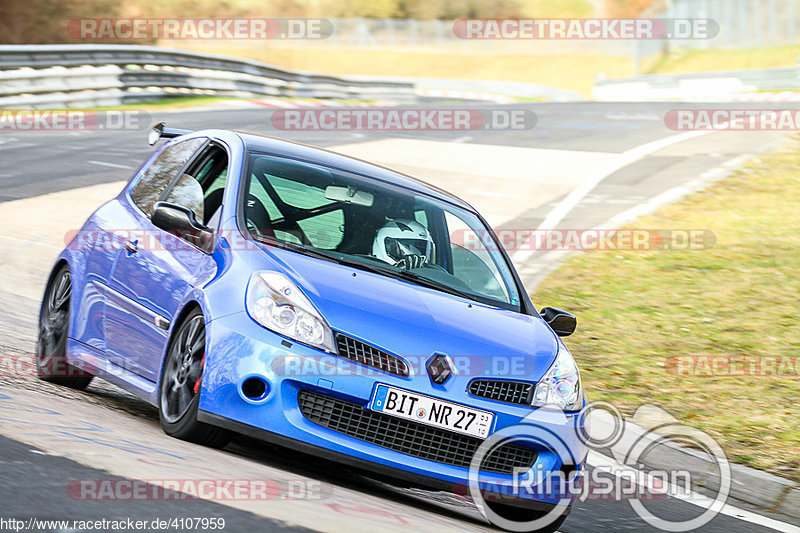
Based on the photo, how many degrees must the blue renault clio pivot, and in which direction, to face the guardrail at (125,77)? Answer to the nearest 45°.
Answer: approximately 135° to its left

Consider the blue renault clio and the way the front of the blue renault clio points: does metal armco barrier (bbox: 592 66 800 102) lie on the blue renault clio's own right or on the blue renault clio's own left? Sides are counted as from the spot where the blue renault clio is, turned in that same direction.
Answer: on the blue renault clio's own left

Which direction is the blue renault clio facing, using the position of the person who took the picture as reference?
facing the viewer and to the right of the viewer
